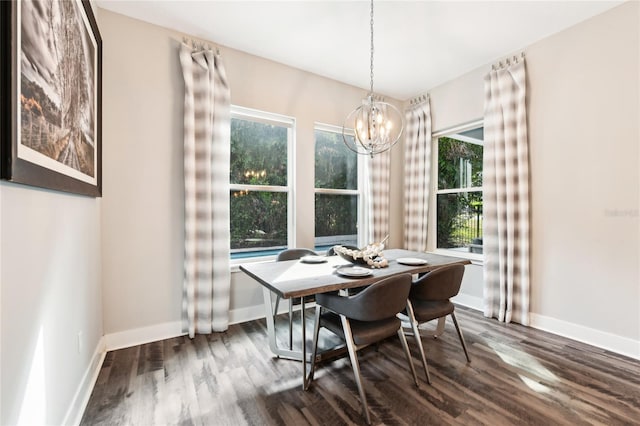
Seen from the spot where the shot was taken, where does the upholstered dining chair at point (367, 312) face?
facing away from the viewer and to the left of the viewer

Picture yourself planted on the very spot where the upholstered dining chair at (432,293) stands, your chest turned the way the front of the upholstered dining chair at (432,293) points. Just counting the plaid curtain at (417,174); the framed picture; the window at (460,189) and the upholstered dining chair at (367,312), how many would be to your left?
2

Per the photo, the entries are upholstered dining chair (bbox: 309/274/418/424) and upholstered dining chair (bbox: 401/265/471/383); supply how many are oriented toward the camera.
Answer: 0

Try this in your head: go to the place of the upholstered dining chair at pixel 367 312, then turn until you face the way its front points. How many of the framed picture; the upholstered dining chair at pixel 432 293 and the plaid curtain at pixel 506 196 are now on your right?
2

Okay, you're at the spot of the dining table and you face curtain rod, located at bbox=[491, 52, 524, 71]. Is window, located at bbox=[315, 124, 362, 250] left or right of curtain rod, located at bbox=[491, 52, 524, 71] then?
left

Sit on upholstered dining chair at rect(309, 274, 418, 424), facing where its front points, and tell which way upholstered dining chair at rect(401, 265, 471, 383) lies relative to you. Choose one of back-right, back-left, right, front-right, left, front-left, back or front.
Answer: right

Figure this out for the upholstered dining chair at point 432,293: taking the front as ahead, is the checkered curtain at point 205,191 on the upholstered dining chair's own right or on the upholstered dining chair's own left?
on the upholstered dining chair's own left

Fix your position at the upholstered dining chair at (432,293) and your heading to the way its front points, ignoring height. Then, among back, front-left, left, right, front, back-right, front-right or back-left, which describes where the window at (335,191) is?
front

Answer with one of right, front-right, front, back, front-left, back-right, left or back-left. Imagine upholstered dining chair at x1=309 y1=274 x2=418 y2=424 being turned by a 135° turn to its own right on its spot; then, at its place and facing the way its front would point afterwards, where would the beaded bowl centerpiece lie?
left

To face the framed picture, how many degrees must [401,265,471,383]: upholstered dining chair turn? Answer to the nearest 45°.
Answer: approximately 90° to its left

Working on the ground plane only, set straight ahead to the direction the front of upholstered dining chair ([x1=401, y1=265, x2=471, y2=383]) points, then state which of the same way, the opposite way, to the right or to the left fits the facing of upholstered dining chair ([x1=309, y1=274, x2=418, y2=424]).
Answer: the same way

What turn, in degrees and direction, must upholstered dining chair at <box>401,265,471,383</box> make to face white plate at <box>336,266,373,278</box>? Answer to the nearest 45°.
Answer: approximately 90° to its left

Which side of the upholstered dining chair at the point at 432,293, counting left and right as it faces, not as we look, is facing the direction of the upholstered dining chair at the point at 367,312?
left

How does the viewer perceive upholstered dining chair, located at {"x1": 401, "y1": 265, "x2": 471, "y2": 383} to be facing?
facing away from the viewer and to the left of the viewer
